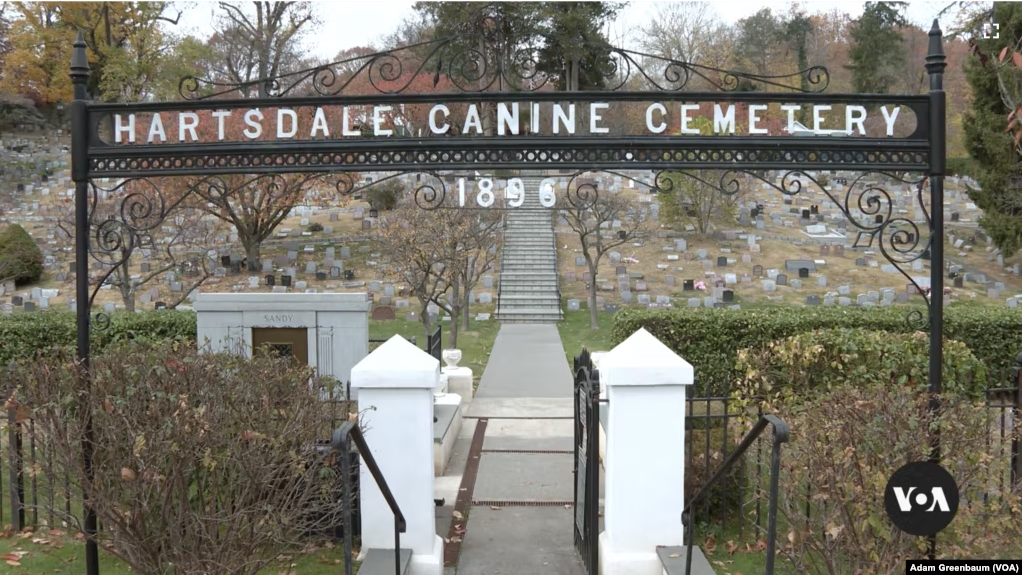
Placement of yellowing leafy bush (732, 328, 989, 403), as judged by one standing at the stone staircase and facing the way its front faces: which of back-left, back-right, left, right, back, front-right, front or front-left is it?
front

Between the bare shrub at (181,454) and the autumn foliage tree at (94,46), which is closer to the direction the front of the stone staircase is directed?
the bare shrub

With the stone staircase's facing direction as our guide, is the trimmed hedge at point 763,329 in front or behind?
in front

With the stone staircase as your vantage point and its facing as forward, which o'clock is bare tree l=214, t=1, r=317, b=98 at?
The bare tree is roughly at 4 o'clock from the stone staircase.

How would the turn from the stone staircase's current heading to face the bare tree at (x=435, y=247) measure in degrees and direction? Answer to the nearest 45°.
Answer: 0° — it already faces it

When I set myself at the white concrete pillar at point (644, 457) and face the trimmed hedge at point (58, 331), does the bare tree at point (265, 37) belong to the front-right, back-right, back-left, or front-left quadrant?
front-right

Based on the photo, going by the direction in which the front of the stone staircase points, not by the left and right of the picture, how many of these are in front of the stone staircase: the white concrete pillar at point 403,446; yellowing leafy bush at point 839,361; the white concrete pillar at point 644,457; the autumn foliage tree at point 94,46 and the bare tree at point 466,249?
4

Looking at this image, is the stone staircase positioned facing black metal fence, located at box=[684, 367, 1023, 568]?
yes

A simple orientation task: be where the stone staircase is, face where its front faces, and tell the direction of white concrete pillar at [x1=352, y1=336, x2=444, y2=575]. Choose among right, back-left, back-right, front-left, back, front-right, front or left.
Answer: front

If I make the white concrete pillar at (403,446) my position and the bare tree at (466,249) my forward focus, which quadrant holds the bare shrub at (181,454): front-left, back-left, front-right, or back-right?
back-left

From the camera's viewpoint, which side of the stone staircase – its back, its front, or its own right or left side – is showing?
front

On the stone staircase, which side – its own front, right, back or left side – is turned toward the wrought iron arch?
front

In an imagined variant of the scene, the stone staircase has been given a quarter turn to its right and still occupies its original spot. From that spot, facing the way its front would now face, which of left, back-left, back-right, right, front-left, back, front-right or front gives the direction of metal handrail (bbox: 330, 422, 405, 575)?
left

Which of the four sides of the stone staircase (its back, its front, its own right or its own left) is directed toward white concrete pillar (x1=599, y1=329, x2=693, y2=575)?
front

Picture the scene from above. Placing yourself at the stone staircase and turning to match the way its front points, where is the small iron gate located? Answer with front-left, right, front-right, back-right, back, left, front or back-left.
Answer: front

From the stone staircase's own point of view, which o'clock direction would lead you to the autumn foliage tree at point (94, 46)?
The autumn foliage tree is roughly at 4 o'clock from the stone staircase.

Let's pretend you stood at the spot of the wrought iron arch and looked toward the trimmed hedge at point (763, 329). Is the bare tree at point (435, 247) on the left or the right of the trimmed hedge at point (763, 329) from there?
left

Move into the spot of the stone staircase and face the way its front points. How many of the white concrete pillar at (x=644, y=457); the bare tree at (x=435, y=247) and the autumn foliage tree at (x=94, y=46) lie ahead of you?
2
